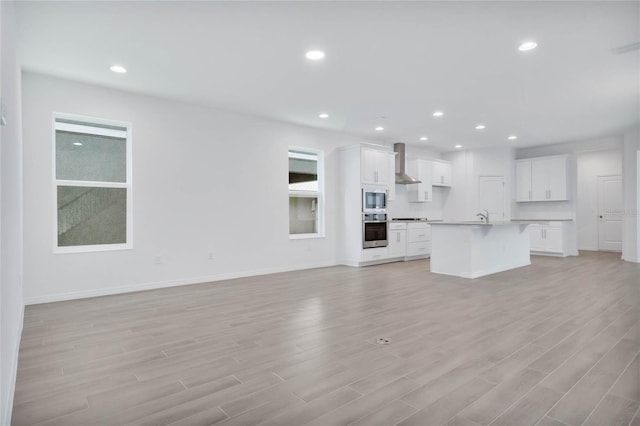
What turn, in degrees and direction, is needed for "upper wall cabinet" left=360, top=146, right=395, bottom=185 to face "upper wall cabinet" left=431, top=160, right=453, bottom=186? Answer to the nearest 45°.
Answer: approximately 90° to its left

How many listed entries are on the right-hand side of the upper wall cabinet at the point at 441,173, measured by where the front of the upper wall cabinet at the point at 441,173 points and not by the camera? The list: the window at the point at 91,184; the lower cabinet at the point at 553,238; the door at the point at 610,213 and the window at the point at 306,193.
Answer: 2

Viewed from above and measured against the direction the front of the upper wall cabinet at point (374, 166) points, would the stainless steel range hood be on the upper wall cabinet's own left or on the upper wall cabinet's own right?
on the upper wall cabinet's own left

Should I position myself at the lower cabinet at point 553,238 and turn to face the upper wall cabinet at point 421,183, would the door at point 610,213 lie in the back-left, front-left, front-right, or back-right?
back-right

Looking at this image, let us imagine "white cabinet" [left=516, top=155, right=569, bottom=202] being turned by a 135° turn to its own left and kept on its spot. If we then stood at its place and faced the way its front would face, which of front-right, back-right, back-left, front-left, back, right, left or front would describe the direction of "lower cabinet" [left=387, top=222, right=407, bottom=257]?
back

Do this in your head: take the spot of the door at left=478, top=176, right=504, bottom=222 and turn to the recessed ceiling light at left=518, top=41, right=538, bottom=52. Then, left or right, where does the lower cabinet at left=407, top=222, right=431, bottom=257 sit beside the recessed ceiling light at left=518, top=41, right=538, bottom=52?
right

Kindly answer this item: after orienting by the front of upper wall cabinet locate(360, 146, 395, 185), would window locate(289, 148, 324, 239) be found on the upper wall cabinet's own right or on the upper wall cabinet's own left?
on the upper wall cabinet's own right

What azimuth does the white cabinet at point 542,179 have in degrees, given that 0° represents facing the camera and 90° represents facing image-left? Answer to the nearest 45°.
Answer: approximately 0°

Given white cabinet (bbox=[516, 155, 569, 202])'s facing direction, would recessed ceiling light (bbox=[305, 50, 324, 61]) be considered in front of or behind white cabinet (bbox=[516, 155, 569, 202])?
in front

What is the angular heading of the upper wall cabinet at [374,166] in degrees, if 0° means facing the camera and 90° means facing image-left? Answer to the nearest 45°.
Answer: approximately 315°

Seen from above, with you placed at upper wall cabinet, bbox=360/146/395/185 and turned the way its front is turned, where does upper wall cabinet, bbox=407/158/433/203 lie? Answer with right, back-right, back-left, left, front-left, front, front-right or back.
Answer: left

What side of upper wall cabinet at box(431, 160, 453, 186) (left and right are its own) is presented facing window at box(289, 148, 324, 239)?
right

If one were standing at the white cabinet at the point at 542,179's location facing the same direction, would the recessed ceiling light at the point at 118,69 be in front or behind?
in front
